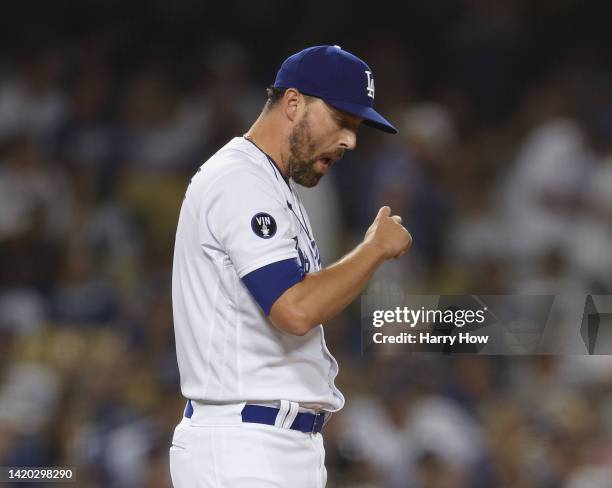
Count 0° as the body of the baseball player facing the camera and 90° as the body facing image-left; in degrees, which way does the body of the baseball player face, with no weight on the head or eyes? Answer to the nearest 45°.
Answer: approximately 270°

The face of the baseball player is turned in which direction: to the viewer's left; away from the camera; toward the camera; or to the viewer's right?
to the viewer's right
